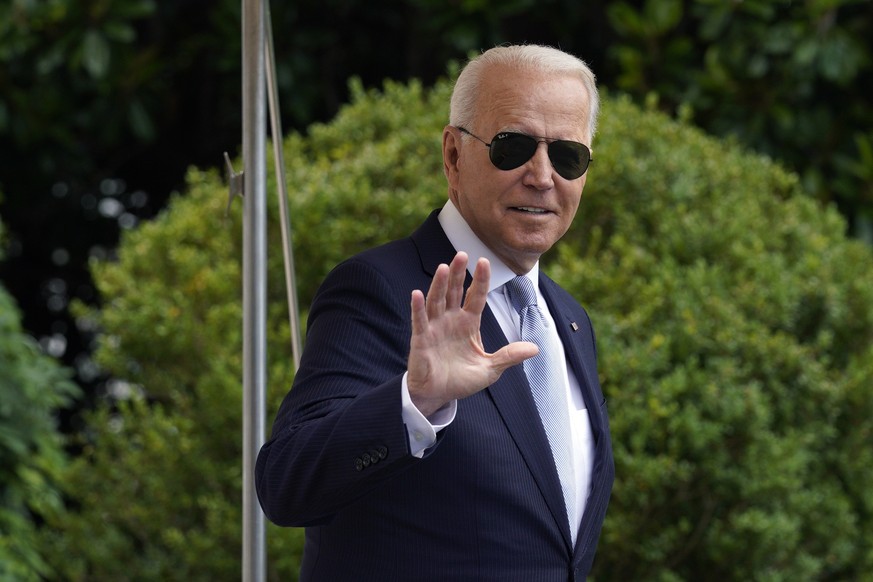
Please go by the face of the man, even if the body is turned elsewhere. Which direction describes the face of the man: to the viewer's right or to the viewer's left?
to the viewer's right

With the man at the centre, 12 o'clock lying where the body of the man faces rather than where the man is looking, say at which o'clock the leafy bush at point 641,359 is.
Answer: The leafy bush is roughly at 8 o'clock from the man.

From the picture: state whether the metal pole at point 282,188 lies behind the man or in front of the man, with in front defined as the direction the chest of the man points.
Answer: behind

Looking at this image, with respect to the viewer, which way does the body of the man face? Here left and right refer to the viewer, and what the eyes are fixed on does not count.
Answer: facing the viewer and to the right of the viewer

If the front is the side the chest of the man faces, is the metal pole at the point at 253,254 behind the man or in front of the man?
behind
